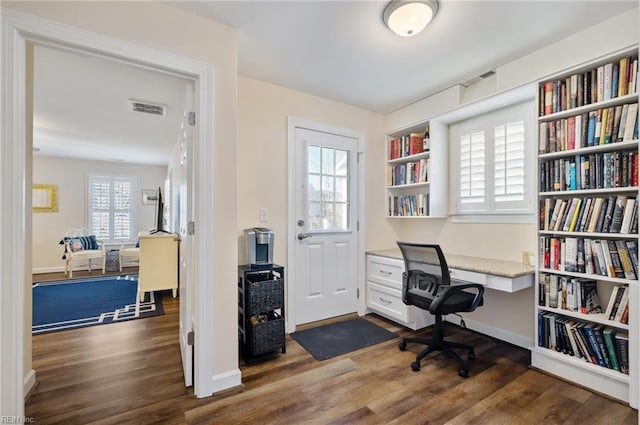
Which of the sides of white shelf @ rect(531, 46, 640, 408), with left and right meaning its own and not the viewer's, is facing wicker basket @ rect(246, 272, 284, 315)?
front

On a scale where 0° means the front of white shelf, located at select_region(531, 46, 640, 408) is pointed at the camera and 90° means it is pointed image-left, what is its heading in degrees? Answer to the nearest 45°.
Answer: approximately 45°

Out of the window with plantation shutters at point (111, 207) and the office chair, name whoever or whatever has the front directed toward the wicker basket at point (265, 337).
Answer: the window with plantation shutters

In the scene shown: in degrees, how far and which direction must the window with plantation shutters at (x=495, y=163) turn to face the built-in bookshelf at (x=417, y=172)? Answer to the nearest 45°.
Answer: approximately 45° to its right

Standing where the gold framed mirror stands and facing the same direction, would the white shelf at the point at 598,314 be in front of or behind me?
in front

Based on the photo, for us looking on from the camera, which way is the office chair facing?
facing away from the viewer and to the right of the viewer

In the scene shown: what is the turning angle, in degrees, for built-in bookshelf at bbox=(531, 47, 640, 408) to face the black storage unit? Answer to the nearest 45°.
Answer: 0° — it already faces it

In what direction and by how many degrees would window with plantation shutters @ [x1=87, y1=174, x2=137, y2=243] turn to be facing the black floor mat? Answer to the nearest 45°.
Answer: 0° — it already faces it

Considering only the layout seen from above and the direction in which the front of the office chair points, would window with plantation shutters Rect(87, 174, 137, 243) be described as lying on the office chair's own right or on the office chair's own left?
on the office chair's own left

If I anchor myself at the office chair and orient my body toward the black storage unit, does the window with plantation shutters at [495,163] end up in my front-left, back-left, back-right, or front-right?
back-right
